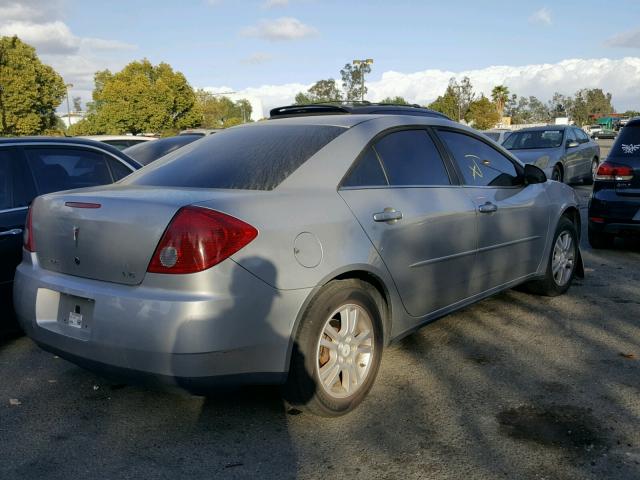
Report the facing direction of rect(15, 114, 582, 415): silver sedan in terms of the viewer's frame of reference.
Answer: facing away from the viewer and to the right of the viewer

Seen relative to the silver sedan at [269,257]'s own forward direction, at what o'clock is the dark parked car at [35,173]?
The dark parked car is roughly at 9 o'clock from the silver sedan.

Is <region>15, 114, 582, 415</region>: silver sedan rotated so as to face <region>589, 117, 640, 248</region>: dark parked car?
yes

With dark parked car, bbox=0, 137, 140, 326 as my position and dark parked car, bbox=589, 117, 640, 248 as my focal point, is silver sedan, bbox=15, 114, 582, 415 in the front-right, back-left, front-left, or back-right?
front-right

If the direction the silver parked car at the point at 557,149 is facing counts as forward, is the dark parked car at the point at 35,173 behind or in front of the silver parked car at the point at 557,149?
in front

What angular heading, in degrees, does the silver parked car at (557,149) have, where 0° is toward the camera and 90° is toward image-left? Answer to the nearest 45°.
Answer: approximately 45°

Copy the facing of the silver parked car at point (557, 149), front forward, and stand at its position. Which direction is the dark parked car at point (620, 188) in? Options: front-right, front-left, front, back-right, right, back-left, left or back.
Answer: front-left

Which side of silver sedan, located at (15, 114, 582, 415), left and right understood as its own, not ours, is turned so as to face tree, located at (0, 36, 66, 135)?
left

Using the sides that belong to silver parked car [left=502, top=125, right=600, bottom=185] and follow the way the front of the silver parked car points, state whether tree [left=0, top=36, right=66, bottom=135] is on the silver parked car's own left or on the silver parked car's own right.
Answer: on the silver parked car's own right

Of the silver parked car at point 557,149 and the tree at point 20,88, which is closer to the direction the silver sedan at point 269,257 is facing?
the silver parked car

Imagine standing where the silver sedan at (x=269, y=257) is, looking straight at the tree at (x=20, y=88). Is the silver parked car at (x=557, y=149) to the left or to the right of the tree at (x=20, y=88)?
right

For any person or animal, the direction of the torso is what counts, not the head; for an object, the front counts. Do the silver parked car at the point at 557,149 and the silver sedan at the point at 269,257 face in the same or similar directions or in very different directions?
very different directions
